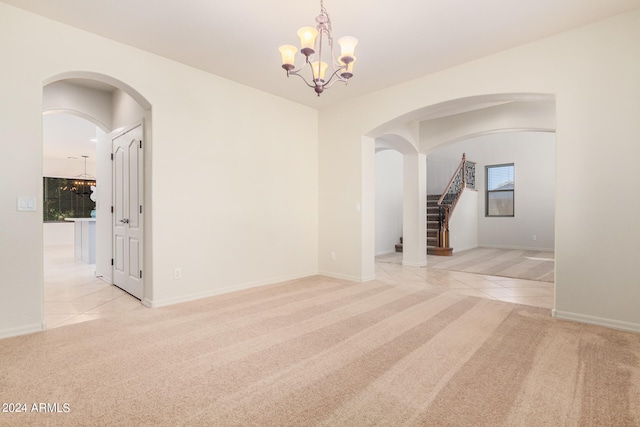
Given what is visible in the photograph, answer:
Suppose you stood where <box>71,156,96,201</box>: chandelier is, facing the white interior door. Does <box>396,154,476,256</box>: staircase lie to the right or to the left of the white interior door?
left

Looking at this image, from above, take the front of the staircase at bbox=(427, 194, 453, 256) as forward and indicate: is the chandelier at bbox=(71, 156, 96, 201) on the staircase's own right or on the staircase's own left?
on the staircase's own right

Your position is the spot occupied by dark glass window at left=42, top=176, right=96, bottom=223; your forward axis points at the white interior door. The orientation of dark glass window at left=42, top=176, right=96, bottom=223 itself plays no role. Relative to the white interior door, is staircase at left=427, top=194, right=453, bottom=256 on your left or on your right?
left

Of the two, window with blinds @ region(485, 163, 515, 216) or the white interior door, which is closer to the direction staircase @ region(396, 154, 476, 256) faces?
the white interior door

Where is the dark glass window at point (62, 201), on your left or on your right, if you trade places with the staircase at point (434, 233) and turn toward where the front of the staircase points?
on your right

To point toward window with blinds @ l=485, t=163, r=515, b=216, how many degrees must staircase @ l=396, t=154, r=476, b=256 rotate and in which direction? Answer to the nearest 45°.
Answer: approximately 135° to its left

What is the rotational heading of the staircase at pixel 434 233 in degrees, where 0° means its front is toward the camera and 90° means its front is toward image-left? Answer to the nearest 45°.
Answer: approximately 0°

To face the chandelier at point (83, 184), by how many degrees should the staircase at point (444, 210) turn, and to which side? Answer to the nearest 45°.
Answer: approximately 90° to its right

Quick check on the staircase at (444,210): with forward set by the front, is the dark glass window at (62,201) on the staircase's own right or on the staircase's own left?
on the staircase's own right

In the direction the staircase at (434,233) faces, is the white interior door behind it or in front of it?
in front

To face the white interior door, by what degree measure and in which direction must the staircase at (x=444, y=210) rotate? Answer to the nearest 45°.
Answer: approximately 45° to its right
